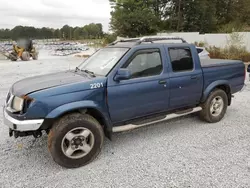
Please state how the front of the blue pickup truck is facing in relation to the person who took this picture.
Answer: facing the viewer and to the left of the viewer
